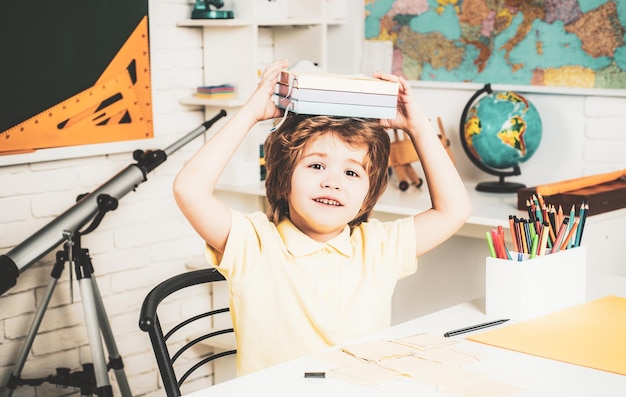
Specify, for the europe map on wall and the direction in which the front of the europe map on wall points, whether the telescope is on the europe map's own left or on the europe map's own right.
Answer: on the europe map's own right

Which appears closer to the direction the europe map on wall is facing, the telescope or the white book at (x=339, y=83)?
the white book

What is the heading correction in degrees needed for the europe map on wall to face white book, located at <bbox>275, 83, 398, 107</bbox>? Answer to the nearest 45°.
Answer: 0° — it already faces it

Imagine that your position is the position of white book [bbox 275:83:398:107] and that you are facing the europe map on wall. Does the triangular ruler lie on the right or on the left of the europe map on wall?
left

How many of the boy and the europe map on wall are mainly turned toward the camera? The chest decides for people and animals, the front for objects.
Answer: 2

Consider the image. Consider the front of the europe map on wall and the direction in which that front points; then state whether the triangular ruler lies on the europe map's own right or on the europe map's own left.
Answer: on the europe map's own right

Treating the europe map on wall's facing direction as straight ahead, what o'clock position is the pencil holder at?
The pencil holder is roughly at 12 o'clock from the europe map on wall.
